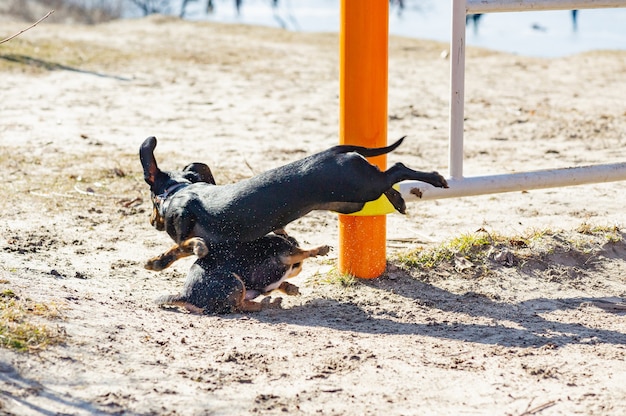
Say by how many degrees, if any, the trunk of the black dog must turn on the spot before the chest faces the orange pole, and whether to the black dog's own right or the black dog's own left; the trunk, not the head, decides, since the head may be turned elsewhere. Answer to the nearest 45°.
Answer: approximately 135° to the black dog's own right

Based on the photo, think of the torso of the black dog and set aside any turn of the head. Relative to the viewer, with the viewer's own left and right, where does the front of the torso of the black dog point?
facing to the left of the viewer

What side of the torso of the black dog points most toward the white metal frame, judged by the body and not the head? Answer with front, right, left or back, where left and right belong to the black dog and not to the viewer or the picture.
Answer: back
